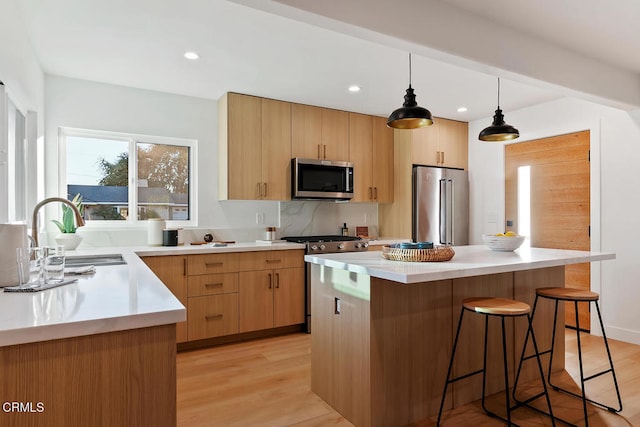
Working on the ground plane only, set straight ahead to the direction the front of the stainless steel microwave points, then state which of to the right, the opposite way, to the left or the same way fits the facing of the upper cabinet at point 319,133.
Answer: the same way

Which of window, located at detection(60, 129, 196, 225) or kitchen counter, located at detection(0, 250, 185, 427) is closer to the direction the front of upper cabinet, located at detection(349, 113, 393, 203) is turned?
the kitchen counter

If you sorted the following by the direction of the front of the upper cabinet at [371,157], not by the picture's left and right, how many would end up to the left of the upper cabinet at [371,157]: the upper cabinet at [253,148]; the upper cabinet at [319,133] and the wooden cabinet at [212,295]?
0

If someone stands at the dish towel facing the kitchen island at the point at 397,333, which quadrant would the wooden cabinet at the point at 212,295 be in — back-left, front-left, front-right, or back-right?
front-left

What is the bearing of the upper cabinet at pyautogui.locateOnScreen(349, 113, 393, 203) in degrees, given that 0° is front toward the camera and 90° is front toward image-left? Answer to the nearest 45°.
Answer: approximately 315°

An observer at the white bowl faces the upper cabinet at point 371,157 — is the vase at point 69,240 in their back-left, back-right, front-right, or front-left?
front-left

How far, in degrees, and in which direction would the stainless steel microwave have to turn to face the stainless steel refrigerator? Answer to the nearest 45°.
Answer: approximately 45° to its left

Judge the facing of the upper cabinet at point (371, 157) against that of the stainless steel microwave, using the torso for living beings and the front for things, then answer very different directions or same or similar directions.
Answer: same or similar directions

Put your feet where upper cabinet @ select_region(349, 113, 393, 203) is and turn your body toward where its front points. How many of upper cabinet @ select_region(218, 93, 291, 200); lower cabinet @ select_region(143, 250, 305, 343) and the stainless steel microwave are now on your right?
3

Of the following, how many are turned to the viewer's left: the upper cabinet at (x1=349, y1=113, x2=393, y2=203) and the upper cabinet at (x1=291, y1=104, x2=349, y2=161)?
0

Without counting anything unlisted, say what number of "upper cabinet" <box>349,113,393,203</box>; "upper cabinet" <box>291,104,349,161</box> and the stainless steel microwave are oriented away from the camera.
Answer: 0

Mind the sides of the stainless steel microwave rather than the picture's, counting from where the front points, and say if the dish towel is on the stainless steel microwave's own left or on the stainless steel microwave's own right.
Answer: on the stainless steel microwave's own right

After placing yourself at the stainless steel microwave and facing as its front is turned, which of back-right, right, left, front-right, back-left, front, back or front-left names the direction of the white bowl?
front

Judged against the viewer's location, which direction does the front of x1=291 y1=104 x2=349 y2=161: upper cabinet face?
facing the viewer and to the right of the viewer

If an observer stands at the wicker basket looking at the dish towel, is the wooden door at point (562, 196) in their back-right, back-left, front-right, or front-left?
back-right

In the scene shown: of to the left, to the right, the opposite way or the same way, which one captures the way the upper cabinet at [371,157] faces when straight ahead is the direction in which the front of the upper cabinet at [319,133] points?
the same way

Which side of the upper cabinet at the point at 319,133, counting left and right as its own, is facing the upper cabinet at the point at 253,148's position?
right

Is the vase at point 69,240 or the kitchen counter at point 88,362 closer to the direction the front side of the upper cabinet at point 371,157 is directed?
the kitchen counter
